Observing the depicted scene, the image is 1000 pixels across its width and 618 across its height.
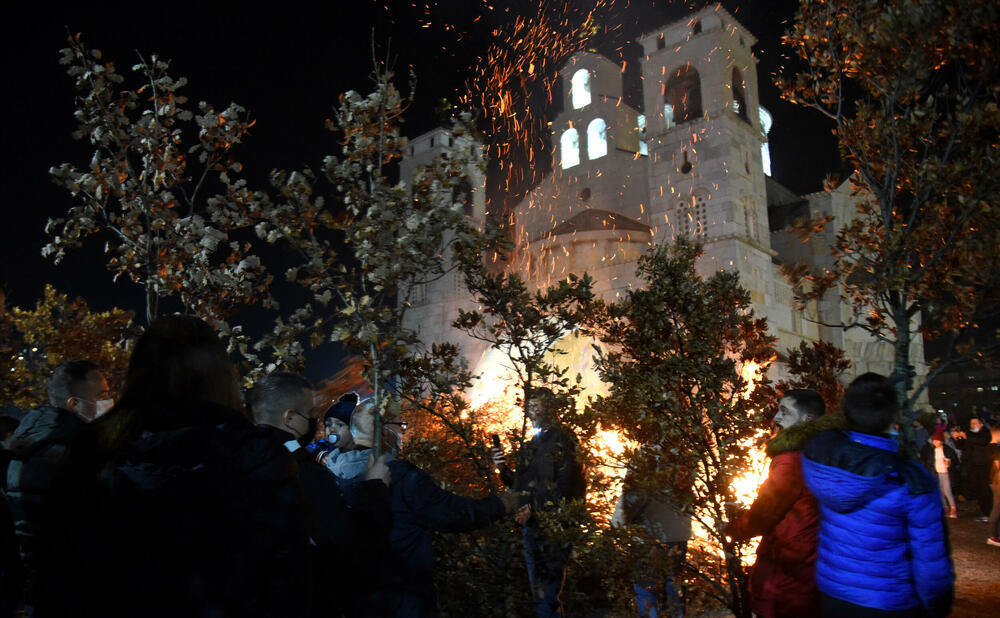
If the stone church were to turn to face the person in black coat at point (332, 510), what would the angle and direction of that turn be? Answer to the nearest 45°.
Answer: approximately 45° to its left

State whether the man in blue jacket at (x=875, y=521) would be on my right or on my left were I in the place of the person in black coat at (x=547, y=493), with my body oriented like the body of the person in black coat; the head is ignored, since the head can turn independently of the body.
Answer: on my left

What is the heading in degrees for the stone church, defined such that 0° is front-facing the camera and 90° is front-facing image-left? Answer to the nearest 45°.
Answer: approximately 45°

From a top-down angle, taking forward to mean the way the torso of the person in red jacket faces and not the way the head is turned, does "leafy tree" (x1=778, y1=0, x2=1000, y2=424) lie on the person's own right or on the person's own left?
on the person's own right

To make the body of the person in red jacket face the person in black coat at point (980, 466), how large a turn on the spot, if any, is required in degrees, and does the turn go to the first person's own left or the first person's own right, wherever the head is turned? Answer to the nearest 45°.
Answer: approximately 90° to the first person's own right

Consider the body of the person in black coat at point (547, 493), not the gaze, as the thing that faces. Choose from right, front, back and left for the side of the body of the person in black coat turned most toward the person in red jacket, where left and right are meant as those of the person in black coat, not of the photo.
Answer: left

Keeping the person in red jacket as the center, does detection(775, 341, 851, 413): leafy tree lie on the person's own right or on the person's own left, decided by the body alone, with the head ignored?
on the person's own right

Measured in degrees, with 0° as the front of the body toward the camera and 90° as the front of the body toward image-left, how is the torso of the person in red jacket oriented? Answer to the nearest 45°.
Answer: approximately 90°

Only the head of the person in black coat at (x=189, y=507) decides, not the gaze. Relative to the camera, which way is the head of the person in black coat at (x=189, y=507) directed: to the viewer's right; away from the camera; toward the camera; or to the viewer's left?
away from the camera

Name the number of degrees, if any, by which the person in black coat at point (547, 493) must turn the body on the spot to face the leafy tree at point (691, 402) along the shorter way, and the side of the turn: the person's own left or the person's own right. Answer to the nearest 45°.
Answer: approximately 135° to the person's own left
